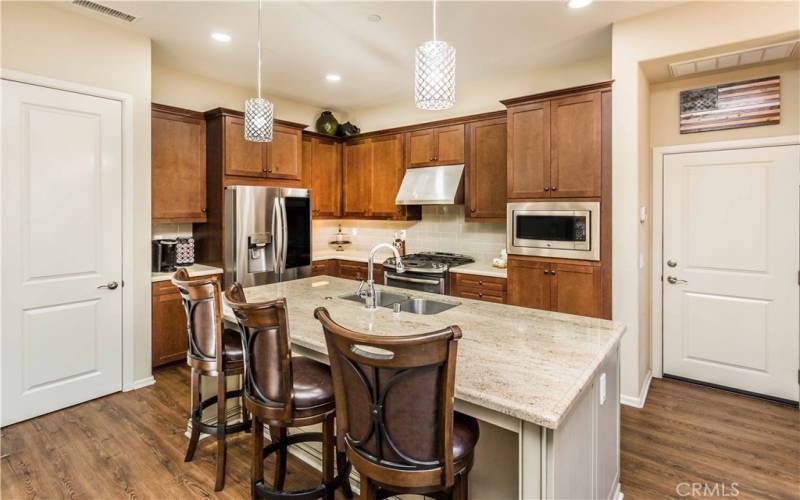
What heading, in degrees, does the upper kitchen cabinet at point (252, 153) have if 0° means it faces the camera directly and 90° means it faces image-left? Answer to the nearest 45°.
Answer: approximately 315°

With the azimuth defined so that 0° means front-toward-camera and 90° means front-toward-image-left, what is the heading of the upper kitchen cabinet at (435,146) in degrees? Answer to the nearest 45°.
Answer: approximately 45°

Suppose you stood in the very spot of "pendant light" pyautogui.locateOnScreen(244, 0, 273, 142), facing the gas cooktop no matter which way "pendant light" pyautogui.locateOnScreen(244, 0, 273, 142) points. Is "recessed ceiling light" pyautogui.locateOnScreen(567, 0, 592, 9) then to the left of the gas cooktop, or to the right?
right

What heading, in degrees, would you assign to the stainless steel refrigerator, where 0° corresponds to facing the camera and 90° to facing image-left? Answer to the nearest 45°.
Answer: approximately 315°

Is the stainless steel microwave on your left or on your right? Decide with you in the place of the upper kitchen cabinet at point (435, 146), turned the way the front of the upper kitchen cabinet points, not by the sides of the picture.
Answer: on your left

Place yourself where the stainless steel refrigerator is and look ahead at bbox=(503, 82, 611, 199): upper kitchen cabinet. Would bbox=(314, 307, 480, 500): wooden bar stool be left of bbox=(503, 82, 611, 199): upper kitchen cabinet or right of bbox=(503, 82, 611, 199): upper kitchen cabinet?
right
